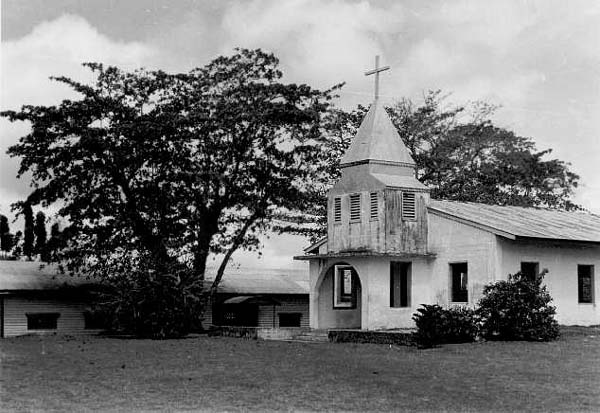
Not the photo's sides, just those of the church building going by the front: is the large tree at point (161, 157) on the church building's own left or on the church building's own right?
on the church building's own right

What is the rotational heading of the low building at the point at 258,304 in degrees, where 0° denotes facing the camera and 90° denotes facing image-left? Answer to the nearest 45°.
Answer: approximately 0°

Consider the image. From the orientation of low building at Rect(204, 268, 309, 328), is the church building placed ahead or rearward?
ahead

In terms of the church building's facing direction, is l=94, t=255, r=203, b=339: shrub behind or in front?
in front

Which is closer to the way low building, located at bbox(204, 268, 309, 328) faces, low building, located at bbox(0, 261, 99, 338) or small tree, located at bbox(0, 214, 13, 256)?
the low building

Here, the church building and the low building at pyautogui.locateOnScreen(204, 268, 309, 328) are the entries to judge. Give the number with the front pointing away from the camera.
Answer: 0

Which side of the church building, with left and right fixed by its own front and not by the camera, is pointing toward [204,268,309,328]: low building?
right

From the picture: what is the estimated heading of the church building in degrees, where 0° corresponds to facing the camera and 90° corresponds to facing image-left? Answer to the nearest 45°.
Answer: approximately 45°

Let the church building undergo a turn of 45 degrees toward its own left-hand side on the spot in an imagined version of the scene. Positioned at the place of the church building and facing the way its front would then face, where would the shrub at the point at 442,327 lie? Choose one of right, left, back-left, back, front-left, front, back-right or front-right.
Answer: front

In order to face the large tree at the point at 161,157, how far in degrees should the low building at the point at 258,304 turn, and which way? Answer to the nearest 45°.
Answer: approximately 45° to its right

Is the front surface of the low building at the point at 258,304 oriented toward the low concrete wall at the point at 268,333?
yes
